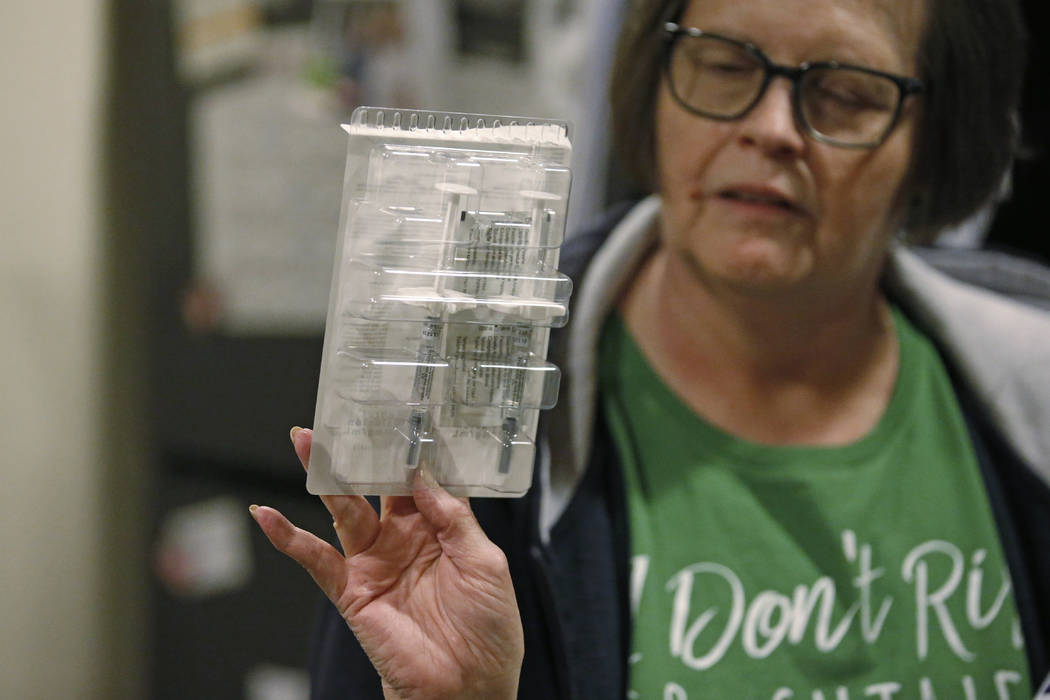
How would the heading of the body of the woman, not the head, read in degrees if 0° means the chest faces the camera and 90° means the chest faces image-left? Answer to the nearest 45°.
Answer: approximately 0°

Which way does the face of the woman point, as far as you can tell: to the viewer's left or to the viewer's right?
to the viewer's left
